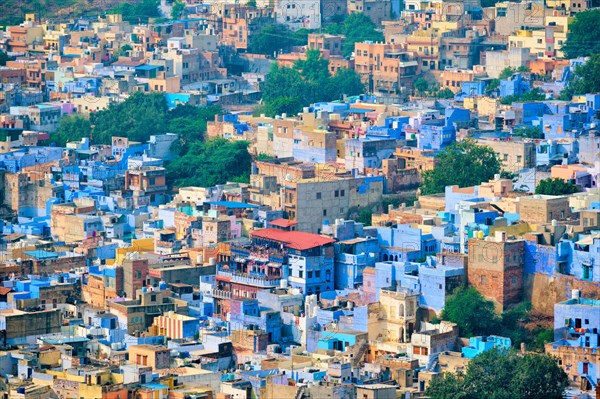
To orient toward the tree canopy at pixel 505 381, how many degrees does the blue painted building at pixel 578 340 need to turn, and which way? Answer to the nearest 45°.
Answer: approximately 45° to its right

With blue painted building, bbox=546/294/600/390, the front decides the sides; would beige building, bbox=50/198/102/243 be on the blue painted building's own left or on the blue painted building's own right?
on the blue painted building's own right

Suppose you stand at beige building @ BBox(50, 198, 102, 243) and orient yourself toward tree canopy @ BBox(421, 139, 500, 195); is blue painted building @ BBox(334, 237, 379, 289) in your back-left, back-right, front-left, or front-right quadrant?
front-right

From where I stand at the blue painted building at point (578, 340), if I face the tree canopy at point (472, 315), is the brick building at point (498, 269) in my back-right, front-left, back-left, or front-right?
front-right

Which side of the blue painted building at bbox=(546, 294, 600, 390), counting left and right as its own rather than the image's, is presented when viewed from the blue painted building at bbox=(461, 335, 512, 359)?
right

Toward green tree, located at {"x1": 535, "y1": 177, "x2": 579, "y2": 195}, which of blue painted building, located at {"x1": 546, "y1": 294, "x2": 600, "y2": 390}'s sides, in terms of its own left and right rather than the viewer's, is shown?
back

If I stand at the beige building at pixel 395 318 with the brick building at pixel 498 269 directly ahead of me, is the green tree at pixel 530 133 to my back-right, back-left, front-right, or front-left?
front-left

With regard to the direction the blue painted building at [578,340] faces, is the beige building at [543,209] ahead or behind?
behind

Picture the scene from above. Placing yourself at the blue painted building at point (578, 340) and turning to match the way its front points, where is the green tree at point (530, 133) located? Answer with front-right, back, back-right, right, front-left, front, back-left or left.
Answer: back

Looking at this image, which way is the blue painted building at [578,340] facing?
toward the camera

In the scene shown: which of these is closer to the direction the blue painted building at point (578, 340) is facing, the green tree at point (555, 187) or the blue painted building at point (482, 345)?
the blue painted building

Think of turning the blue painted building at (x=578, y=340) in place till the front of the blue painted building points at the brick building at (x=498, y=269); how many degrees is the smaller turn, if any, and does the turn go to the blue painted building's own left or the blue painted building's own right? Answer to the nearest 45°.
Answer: approximately 135° to the blue painted building's own right
